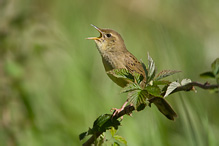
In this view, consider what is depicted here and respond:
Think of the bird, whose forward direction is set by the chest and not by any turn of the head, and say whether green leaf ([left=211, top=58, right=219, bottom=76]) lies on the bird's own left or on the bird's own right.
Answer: on the bird's own left

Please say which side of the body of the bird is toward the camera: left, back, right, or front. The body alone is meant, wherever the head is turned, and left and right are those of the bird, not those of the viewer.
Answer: left
